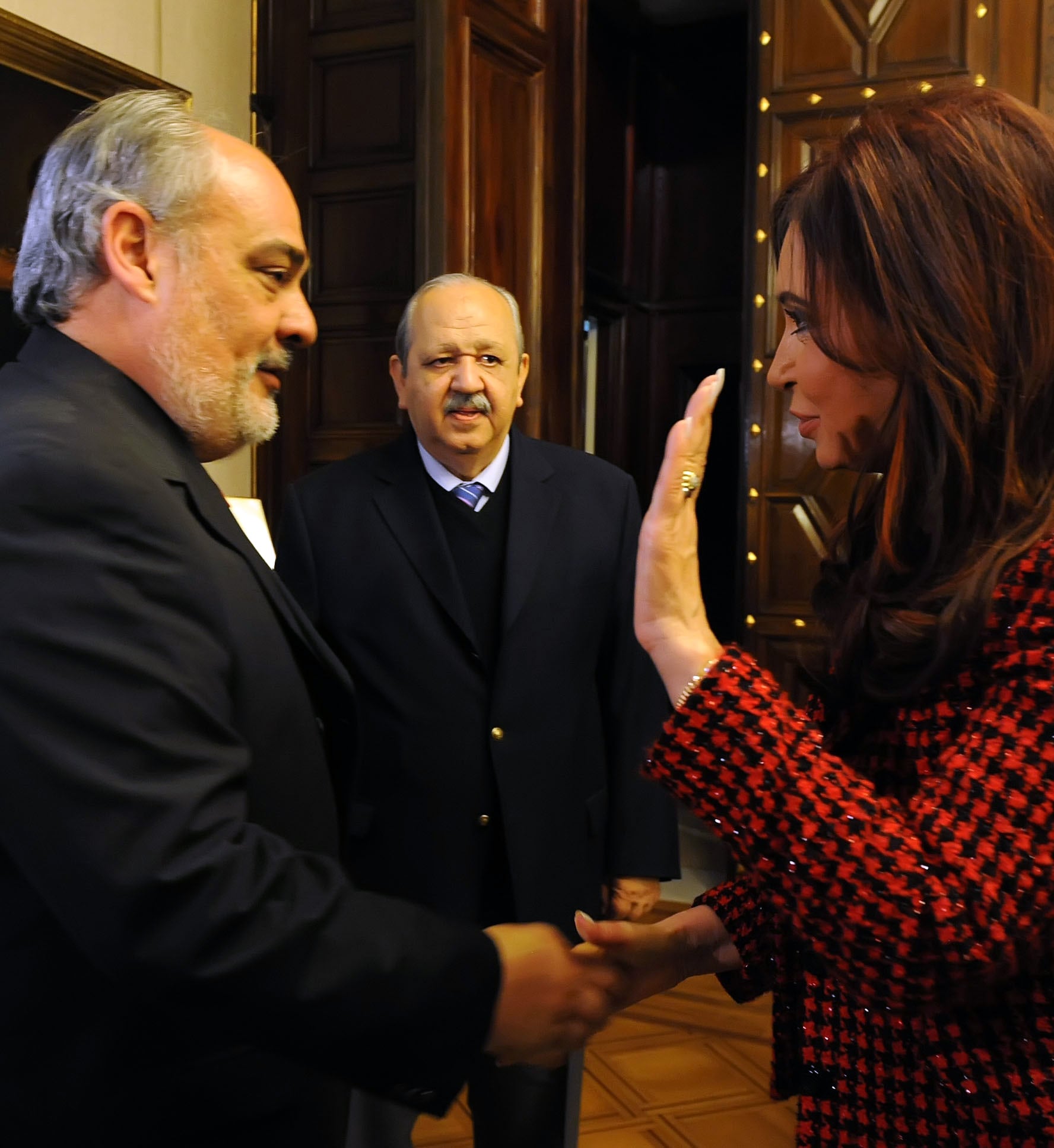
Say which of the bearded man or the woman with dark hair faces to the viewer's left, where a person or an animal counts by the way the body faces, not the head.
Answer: the woman with dark hair

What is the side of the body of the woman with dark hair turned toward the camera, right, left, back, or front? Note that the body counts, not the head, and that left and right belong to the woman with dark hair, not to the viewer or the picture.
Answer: left

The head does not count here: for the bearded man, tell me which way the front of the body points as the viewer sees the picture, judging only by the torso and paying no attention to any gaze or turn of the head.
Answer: to the viewer's right

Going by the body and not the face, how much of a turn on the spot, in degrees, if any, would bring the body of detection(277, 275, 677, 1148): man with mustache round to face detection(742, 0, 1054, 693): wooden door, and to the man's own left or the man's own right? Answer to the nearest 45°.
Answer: approximately 135° to the man's own left

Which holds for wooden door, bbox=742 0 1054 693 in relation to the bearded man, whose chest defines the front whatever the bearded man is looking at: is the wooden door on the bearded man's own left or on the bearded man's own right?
on the bearded man's own left

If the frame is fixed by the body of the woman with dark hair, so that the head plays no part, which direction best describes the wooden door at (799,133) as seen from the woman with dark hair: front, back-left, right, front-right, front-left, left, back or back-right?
right

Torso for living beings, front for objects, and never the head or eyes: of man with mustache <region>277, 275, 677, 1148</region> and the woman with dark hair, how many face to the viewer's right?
0

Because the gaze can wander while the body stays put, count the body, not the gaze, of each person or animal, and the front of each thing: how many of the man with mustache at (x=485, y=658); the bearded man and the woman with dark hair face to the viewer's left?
1

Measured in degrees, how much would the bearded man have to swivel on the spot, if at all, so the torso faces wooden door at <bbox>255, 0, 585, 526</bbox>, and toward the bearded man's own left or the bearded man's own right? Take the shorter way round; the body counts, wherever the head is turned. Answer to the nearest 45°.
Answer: approximately 90° to the bearded man's own left

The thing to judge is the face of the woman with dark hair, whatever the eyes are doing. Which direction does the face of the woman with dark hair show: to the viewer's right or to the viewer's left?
to the viewer's left

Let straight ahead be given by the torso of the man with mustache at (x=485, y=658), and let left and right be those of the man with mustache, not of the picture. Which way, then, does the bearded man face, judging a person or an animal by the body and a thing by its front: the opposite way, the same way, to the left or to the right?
to the left

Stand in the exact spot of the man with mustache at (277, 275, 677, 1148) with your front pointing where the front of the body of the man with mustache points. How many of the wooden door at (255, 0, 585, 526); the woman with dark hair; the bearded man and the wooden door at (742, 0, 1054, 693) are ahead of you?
2

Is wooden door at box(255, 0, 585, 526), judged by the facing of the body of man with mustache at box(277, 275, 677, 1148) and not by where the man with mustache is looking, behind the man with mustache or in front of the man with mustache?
behind

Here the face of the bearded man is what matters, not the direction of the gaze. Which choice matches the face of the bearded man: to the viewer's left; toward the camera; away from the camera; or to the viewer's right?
to the viewer's right
